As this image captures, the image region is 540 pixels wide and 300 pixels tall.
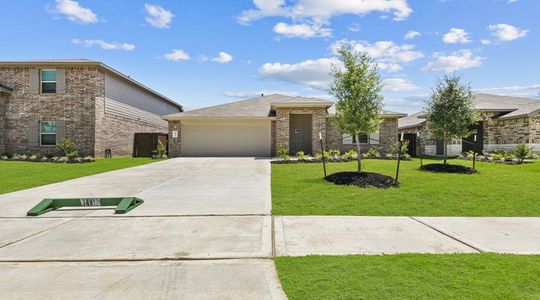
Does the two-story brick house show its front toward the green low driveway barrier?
yes

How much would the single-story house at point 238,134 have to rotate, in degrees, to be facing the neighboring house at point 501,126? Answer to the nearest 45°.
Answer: approximately 90° to its left

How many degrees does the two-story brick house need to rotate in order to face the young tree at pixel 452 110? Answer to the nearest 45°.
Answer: approximately 45° to its left

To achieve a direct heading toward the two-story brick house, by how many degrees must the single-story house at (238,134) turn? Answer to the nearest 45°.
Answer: approximately 90° to its right

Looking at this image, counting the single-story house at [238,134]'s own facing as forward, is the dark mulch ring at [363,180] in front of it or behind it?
in front

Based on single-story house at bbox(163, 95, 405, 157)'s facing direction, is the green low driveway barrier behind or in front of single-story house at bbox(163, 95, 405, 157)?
in front

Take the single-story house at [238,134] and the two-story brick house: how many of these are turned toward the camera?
2

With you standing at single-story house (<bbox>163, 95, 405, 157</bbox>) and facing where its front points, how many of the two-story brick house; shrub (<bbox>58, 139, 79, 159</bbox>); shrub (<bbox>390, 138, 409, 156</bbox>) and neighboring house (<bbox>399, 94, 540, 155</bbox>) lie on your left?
2

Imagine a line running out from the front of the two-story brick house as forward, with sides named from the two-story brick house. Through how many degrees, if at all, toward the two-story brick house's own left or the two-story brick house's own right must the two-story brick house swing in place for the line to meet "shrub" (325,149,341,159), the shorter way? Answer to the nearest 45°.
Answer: approximately 45° to the two-story brick house's own left

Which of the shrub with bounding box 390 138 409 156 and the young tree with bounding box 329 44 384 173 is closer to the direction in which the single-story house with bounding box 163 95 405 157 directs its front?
the young tree

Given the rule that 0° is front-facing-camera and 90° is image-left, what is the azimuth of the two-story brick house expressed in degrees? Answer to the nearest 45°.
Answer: approximately 0°

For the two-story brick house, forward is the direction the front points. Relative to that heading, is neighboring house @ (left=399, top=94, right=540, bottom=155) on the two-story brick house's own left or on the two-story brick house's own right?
on the two-story brick house's own left

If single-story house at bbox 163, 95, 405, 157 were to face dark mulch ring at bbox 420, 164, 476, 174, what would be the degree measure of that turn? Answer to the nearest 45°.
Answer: approximately 45° to its left
